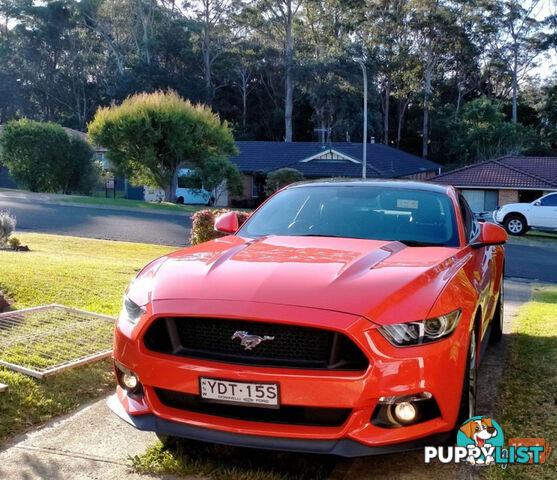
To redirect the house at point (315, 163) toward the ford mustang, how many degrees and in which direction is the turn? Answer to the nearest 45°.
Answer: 0° — it already faces it

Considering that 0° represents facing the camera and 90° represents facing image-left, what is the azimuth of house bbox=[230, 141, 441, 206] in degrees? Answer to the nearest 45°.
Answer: approximately 0°

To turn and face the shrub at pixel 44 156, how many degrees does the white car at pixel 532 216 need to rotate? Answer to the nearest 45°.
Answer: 0° — it already faces it

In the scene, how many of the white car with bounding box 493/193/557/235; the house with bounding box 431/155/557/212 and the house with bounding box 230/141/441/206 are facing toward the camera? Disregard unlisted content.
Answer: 2

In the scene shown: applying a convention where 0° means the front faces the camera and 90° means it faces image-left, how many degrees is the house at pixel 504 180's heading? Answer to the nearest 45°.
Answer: approximately 0°

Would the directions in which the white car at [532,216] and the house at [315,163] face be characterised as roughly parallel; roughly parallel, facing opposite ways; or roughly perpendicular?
roughly perpendicular

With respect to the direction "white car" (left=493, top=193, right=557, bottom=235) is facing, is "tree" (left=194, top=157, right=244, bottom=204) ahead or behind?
ahead

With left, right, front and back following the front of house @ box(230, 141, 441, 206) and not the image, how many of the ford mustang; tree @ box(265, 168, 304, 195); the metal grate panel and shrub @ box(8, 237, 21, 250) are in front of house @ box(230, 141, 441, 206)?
4

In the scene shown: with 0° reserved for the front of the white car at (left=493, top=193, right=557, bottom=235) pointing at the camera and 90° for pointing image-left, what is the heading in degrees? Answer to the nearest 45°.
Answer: approximately 90°

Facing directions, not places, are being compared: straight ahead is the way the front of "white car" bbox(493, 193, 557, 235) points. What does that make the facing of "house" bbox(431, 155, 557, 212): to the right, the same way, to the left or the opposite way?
to the left

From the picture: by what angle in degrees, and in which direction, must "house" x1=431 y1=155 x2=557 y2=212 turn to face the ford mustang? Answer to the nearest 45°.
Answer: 0° — it already faces it

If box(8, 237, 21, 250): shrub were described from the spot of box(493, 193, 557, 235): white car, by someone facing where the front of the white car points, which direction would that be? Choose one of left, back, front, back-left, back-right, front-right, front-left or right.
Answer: front-left

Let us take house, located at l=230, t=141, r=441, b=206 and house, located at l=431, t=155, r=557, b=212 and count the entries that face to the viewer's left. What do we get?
0
